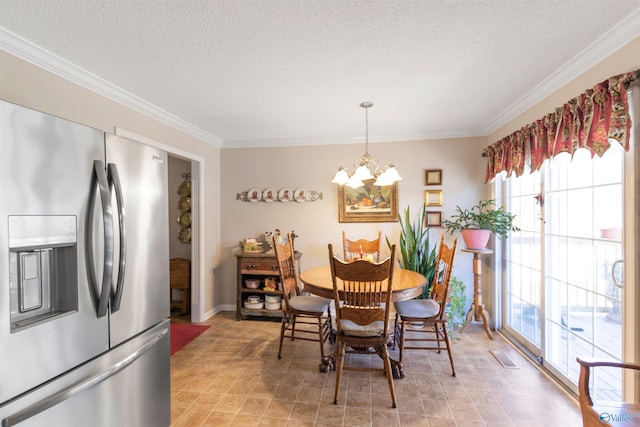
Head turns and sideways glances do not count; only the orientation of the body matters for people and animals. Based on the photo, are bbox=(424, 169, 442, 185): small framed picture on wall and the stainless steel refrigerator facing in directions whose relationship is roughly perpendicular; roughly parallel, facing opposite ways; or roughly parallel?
roughly perpendicular

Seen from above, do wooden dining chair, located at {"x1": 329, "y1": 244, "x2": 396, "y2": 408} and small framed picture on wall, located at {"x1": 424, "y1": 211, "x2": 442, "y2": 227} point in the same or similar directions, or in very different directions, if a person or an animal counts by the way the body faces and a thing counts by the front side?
very different directions

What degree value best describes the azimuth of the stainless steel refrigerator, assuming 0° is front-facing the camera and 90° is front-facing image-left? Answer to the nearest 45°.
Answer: approximately 315°

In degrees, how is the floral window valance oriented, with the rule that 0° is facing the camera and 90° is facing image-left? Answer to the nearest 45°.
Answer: approximately 45°

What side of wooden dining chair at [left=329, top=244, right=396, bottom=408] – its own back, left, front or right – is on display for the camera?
back

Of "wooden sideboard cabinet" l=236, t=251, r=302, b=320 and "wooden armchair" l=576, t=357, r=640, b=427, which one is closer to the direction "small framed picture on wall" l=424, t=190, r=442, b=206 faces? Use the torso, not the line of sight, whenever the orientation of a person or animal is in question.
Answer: the wooden armchair

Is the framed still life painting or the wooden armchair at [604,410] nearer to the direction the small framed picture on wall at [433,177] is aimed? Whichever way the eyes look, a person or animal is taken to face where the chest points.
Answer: the wooden armchair
